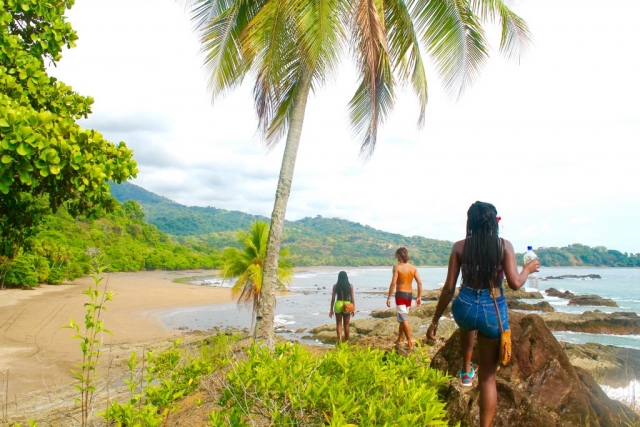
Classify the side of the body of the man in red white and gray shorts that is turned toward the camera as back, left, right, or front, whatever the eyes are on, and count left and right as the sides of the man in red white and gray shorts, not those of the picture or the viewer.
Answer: back

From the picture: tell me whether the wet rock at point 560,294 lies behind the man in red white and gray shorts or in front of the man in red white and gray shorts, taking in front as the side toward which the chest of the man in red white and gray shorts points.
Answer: in front

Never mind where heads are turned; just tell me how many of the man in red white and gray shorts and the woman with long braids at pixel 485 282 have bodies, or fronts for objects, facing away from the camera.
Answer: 2

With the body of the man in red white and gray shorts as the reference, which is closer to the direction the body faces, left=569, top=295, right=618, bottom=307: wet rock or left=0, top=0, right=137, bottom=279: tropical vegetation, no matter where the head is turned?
the wet rock

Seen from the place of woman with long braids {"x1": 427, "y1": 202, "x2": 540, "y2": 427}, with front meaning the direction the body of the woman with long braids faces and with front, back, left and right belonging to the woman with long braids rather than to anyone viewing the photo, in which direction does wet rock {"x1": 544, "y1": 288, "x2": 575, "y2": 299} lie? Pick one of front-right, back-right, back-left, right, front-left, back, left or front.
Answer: front

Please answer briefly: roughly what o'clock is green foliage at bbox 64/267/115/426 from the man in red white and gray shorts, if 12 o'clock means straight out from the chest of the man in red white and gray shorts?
The green foliage is roughly at 7 o'clock from the man in red white and gray shorts.

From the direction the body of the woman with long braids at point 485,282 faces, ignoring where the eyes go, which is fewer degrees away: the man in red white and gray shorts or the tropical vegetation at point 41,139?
the man in red white and gray shorts

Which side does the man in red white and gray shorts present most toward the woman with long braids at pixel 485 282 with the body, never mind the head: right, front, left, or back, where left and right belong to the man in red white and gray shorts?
back

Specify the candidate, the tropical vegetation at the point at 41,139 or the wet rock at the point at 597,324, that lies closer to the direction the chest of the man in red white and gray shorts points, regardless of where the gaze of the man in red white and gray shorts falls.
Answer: the wet rock

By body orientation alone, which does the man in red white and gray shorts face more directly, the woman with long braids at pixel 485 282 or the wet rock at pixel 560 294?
the wet rock

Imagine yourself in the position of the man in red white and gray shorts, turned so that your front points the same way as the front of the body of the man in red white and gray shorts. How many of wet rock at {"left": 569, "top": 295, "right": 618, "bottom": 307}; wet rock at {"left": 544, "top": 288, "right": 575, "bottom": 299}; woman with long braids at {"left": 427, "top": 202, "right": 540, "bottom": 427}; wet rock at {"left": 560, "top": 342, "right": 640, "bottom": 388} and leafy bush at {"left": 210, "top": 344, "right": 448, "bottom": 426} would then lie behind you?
2

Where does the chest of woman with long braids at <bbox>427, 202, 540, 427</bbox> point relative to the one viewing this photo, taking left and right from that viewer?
facing away from the viewer

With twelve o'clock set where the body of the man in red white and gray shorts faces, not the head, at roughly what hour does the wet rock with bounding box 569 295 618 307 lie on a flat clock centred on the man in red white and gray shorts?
The wet rock is roughly at 1 o'clock from the man in red white and gray shorts.

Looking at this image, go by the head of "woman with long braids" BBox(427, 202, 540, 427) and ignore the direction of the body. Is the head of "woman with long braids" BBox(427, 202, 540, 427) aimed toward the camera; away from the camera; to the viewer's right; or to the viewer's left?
away from the camera
